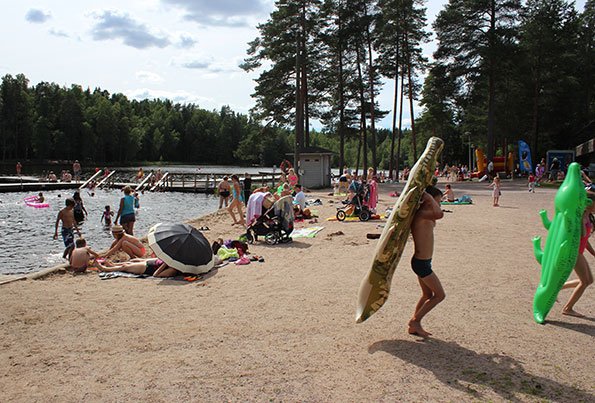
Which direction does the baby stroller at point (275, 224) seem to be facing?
to the viewer's left

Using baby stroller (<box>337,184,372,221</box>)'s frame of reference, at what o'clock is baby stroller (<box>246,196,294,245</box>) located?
baby stroller (<box>246,196,294,245</box>) is roughly at 10 o'clock from baby stroller (<box>337,184,372,221</box>).

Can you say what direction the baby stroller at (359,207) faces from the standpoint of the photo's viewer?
facing to the left of the viewer

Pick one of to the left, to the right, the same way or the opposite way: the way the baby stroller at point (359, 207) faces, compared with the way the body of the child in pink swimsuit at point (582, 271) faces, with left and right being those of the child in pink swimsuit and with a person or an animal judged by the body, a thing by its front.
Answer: the opposite way

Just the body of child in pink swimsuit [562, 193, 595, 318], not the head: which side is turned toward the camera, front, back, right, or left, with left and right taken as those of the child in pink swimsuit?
right

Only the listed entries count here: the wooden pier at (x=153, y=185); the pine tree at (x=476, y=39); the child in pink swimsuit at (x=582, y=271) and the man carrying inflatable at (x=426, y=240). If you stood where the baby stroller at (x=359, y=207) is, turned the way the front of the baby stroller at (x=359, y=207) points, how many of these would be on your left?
2

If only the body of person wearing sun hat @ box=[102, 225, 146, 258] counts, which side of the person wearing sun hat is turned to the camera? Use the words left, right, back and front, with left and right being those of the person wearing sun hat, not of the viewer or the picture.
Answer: left

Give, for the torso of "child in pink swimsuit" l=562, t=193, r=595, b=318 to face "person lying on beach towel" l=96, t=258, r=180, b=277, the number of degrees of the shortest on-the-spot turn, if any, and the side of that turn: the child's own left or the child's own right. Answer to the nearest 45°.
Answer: approximately 180°

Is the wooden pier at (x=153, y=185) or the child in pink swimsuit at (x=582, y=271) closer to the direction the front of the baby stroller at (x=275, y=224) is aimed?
the wooden pier

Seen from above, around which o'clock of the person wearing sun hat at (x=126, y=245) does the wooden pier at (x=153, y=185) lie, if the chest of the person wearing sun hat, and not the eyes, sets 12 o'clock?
The wooden pier is roughly at 3 o'clock from the person wearing sun hat.
